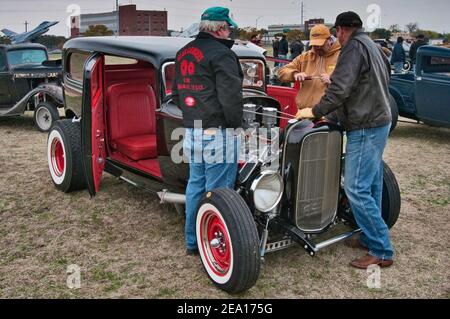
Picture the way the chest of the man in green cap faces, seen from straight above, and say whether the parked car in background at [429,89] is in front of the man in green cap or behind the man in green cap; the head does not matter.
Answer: in front

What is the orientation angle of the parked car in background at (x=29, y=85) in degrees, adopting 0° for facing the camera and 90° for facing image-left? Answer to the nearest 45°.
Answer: approximately 315°

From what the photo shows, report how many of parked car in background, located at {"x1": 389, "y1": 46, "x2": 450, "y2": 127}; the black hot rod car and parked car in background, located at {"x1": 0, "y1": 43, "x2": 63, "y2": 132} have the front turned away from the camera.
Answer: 0

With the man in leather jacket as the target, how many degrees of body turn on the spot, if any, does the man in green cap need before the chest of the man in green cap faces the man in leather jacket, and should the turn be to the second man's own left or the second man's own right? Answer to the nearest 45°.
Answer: approximately 45° to the second man's own right

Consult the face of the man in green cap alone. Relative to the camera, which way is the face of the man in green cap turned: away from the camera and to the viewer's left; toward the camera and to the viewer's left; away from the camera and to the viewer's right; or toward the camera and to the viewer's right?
away from the camera and to the viewer's right

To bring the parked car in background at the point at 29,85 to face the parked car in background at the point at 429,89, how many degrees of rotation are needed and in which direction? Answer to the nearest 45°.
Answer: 0° — it already faces it

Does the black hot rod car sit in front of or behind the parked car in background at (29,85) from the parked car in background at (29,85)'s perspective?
in front

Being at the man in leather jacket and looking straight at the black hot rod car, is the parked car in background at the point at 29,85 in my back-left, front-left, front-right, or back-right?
front-right

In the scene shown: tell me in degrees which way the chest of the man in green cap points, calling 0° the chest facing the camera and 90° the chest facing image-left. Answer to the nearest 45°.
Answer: approximately 225°

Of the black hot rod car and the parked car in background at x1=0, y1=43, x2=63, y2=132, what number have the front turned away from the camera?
0

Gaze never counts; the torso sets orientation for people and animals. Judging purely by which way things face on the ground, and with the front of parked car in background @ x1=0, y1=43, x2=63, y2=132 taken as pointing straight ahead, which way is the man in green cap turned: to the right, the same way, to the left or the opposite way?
to the left
